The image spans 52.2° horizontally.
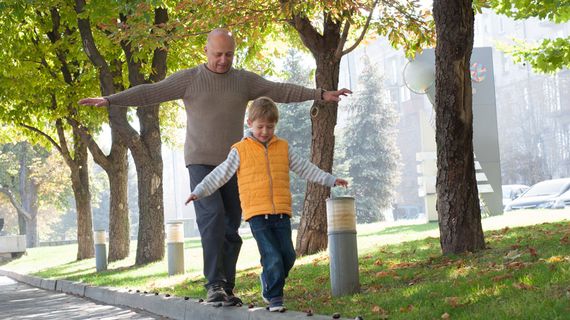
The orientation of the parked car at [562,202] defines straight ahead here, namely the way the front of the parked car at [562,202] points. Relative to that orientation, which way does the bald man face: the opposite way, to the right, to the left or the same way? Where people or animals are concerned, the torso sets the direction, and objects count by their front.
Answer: to the left

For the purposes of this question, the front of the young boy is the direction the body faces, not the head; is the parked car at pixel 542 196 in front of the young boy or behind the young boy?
behind

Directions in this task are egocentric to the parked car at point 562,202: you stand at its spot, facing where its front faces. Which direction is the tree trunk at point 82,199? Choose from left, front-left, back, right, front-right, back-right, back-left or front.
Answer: front

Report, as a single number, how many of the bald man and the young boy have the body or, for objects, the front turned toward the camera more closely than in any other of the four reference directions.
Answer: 2

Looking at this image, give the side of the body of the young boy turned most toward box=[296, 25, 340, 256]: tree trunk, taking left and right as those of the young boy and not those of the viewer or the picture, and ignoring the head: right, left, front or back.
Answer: back

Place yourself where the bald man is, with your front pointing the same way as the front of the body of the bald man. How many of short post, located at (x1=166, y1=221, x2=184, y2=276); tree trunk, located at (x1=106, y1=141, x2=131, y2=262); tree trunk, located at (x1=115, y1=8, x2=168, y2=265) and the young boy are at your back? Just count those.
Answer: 3

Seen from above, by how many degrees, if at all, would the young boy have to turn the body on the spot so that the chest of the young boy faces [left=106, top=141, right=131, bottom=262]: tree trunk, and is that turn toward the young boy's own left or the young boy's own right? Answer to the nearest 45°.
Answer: approximately 180°

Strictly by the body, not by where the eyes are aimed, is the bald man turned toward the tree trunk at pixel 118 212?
no

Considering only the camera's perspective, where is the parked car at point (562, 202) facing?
facing the viewer and to the left of the viewer

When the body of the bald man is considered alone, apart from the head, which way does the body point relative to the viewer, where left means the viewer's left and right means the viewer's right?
facing the viewer

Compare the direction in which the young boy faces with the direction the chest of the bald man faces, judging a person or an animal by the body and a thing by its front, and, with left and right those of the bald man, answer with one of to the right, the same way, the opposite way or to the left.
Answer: the same way

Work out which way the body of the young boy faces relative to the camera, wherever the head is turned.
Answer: toward the camera

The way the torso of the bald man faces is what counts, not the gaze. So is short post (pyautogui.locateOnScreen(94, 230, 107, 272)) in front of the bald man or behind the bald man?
behind
